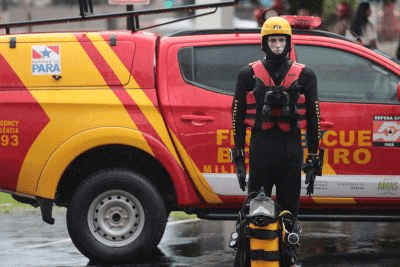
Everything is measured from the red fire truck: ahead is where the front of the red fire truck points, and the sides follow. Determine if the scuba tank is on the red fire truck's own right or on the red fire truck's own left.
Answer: on the red fire truck's own right

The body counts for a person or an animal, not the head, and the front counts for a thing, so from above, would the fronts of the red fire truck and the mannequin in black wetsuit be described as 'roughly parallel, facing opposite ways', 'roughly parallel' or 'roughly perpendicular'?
roughly perpendicular

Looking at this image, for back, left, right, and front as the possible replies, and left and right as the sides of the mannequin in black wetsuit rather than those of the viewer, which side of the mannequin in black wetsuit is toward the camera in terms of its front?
front

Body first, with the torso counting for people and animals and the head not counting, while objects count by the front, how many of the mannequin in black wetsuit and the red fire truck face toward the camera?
1

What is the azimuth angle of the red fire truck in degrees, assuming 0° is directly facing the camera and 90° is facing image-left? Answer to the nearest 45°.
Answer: approximately 270°

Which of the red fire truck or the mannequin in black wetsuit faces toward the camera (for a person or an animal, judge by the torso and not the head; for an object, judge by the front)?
the mannequin in black wetsuit
